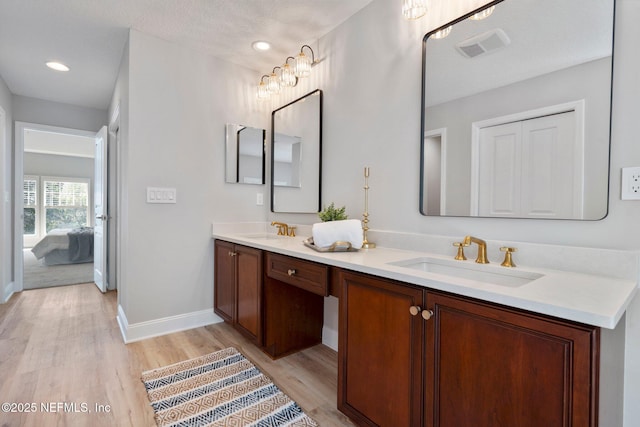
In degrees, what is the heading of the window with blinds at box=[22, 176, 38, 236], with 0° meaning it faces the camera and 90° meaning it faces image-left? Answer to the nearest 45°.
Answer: approximately 0°

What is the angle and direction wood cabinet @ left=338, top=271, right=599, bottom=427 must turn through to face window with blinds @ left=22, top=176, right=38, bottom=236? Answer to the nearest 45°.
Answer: approximately 45° to its right

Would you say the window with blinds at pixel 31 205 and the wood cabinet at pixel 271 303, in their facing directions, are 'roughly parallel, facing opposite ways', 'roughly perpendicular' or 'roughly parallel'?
roughly perpendicular

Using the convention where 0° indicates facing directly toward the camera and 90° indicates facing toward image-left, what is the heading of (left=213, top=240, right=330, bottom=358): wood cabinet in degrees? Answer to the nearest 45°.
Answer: approximately 45°

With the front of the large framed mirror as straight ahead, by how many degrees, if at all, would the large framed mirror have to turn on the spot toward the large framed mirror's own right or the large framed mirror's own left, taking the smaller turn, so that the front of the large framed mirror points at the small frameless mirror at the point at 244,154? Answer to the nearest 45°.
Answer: approximately 45° to the large framed mirror's own right

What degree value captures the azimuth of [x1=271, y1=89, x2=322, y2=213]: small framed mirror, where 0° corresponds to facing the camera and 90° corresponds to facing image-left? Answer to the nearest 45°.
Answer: approximately 45°
